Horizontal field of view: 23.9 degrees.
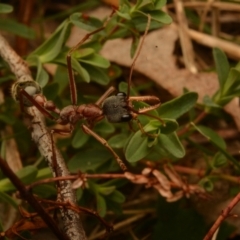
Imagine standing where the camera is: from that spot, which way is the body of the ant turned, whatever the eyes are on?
to the viewer's right
